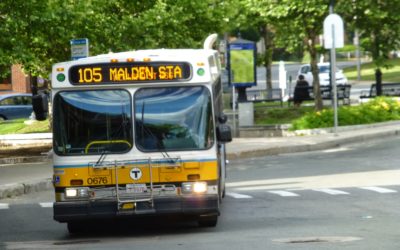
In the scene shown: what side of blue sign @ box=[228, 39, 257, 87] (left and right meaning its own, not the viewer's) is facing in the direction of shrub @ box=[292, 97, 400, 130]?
left

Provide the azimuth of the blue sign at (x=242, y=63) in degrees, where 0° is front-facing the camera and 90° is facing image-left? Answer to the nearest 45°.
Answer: approximately 0°

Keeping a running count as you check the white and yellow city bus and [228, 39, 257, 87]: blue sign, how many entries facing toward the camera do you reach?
2

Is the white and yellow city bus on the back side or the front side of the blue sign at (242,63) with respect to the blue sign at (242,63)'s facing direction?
on the front side

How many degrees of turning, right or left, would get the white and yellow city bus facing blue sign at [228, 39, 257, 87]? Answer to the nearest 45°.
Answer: approximately 180°

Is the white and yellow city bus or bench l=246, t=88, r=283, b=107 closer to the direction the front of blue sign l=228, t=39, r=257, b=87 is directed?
the white and yellow city bus

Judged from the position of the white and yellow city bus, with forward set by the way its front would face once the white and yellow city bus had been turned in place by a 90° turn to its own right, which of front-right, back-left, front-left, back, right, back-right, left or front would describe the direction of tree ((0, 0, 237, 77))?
right

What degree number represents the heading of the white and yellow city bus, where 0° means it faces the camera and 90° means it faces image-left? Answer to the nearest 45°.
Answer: approximately 0°
